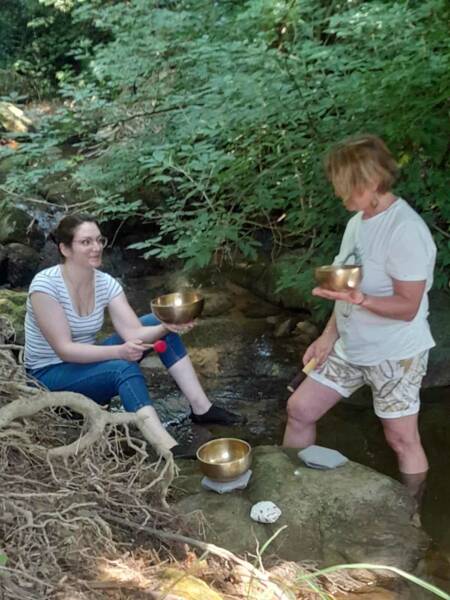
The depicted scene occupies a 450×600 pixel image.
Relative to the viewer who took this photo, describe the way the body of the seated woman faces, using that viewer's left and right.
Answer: facing the viewer and to the right of the viewer

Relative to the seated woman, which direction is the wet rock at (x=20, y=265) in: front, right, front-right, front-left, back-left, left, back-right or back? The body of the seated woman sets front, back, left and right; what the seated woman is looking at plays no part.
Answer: back-left

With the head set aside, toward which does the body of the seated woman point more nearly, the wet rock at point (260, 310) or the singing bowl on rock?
the singing bowl on rock

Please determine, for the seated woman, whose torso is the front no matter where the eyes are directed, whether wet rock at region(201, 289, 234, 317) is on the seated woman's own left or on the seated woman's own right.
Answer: on the seated woman's own left

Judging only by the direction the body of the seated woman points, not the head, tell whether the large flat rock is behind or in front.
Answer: in front

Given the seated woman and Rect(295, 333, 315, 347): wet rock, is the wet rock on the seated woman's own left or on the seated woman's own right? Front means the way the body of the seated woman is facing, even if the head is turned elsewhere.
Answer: on the seated woman's own left

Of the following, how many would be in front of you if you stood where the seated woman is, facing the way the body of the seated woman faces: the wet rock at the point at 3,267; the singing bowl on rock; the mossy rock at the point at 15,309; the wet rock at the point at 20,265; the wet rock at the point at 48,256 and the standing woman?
2

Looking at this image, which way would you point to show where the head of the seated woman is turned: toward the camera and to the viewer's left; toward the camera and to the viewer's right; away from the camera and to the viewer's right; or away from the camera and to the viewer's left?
toward the camera and to the viewer's right

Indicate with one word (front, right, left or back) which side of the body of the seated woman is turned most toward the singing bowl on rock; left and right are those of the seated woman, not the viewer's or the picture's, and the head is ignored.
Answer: front

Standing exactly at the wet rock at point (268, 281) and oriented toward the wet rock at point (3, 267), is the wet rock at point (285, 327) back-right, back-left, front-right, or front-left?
back-left

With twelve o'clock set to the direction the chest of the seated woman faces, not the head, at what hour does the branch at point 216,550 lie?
The branch is roughly at 1 o'clock from the seated woman.

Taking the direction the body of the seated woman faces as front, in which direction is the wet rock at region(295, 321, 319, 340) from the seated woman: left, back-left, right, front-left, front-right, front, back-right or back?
left

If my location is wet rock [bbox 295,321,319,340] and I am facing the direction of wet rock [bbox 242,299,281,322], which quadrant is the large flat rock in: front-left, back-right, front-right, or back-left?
back-left

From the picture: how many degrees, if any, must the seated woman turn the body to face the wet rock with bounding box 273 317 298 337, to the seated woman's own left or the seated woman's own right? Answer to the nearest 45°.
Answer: approximately 90° to the seated woman's own left

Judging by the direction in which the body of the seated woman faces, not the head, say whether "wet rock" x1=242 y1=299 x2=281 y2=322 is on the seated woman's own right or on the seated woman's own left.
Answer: on the seated woman's own left
